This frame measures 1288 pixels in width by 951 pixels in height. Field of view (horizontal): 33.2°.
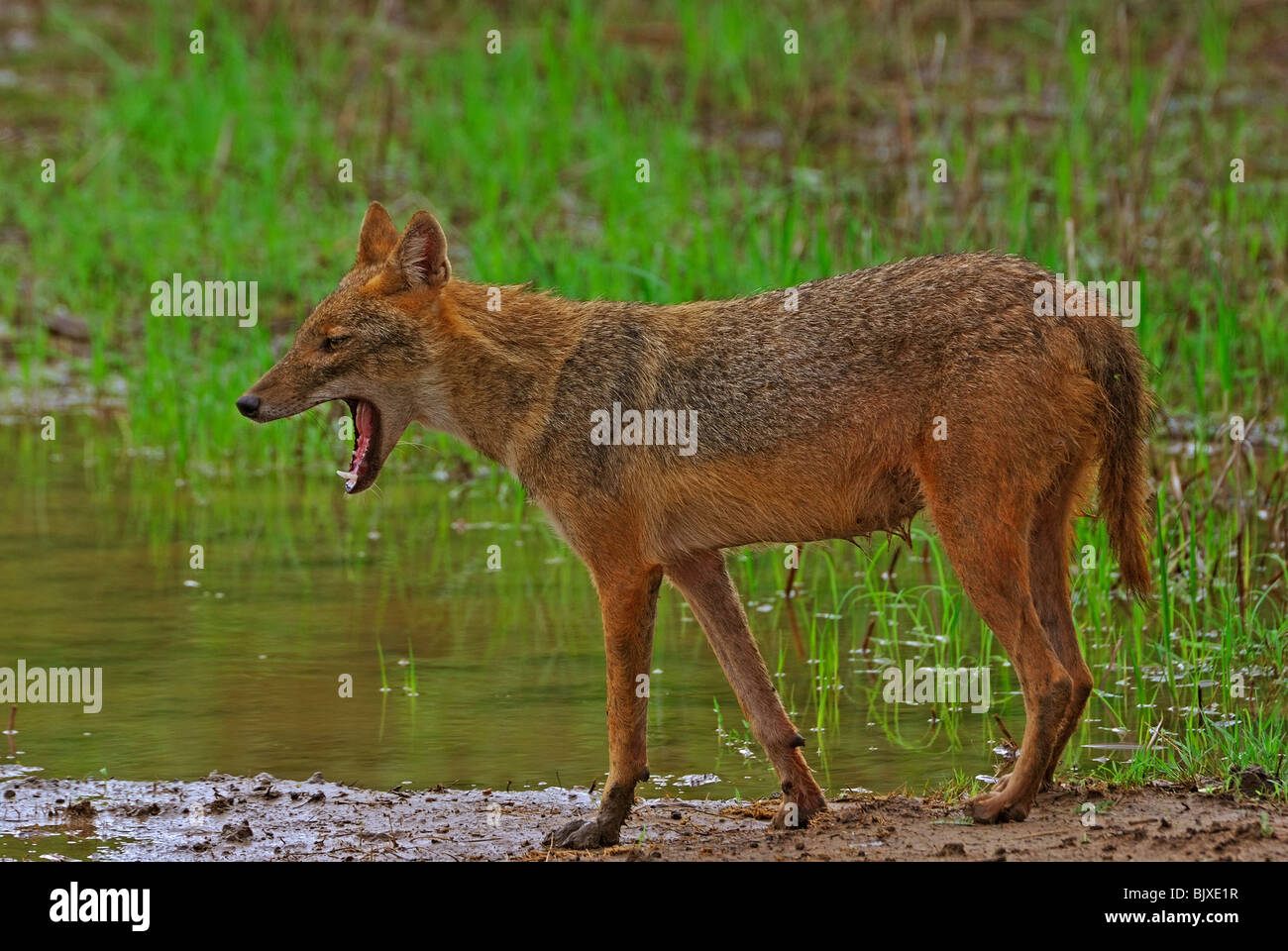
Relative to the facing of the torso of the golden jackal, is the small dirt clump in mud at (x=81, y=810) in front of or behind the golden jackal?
in front

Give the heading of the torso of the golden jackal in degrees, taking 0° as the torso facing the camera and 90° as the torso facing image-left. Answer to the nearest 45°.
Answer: approximately 90°
